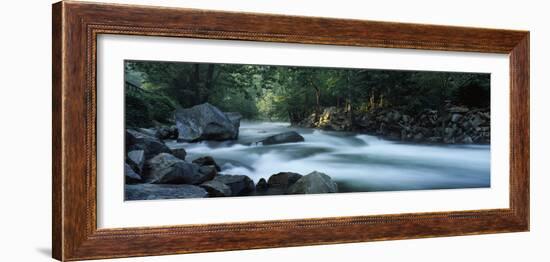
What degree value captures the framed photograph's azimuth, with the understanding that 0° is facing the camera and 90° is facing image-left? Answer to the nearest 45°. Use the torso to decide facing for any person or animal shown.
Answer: approximately 315°
